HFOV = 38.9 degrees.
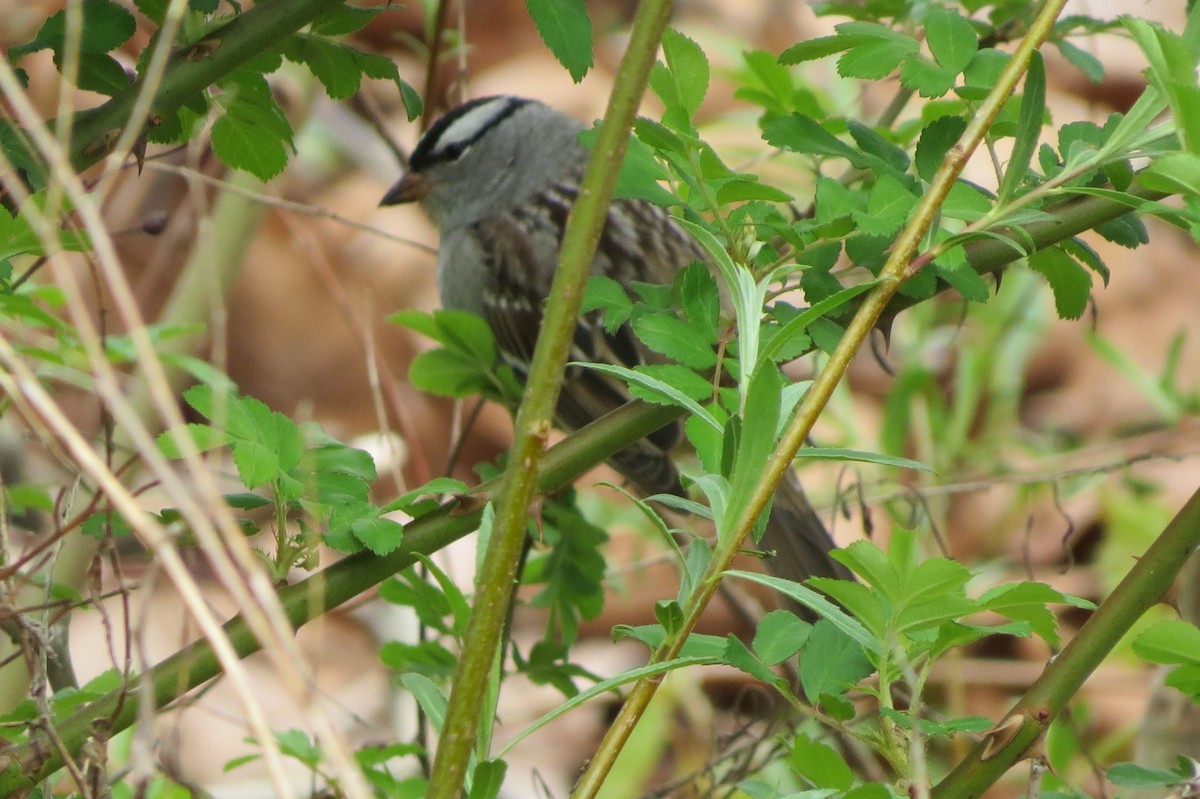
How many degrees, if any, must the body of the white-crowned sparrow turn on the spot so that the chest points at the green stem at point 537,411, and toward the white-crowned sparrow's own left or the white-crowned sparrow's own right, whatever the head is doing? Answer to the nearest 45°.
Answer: approximately 90° to the white-crowned sparrow's own left

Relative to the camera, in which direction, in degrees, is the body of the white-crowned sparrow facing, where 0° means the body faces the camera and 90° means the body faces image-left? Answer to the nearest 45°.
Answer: approximately 90°
